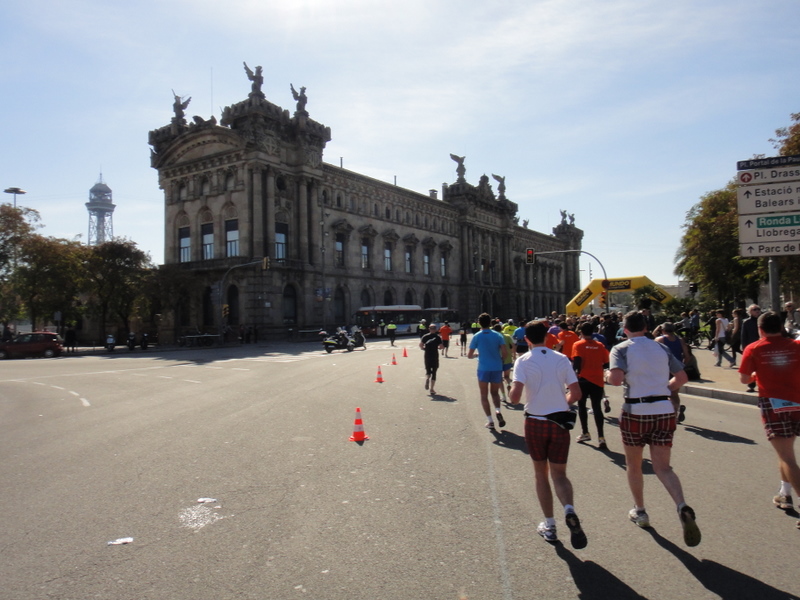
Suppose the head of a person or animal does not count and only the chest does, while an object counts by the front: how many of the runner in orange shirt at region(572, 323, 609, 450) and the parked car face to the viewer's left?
1

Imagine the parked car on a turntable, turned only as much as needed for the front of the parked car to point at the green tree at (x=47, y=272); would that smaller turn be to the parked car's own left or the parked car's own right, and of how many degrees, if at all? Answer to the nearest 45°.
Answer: approximately 90° to the parked car's own right

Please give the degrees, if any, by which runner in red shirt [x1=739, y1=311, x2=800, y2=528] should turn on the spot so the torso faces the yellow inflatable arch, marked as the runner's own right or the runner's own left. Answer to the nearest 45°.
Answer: approximately 45° to the runner's own right

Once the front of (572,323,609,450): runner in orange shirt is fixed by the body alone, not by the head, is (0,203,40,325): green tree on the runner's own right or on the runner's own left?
on the runner's own left

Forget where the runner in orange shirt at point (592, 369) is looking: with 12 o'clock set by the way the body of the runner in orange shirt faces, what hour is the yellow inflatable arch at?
The yellow inflatable arch is roughly at 12 o'clock from the runner in orange shirt.

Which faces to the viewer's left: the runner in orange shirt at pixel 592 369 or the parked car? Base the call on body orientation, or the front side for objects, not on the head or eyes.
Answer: the parked car

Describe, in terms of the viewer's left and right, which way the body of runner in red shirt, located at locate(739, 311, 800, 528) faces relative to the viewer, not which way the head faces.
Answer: facing away from the viewer and to the left of the viewer

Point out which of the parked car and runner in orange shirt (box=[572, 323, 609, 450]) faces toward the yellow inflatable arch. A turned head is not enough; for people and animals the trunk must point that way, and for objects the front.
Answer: the runner in orange shirt

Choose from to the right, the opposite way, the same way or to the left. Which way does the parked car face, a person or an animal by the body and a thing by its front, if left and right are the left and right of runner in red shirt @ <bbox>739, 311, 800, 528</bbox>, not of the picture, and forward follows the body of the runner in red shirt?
to the left

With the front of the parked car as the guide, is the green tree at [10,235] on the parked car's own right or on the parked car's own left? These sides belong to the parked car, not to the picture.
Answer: on the parked car's own right

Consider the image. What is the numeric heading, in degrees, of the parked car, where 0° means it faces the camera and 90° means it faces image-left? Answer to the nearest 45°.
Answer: approximately 90°

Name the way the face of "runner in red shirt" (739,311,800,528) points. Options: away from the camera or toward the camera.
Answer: away from the camera

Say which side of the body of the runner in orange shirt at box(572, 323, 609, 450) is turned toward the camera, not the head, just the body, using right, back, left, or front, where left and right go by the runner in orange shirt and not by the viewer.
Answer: back

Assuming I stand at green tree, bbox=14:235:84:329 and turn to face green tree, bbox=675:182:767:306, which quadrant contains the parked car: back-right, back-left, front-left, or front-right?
front-right
